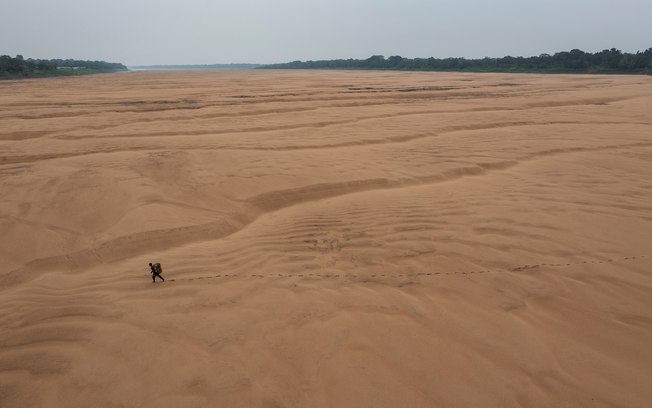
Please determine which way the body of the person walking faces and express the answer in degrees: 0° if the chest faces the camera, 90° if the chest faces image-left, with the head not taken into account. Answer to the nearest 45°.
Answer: approximately 90°
